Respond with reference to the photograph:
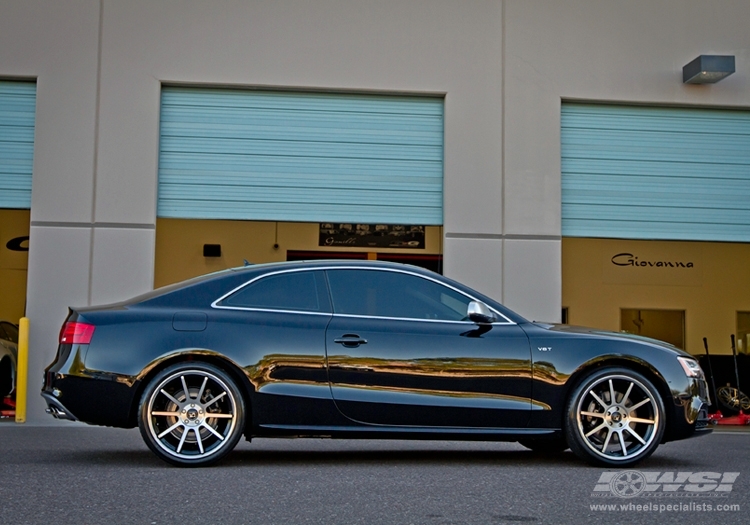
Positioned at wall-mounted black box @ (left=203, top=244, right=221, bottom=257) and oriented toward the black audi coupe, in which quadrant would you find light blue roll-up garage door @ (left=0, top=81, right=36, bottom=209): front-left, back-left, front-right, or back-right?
front-right

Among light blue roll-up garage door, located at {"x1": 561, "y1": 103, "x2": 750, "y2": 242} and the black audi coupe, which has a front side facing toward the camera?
the light blue roll-up garage door

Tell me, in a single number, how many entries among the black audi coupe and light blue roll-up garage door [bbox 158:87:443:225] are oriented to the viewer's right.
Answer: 1

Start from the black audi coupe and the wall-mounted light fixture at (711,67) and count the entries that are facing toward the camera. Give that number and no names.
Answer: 1

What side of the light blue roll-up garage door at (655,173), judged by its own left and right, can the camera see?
front

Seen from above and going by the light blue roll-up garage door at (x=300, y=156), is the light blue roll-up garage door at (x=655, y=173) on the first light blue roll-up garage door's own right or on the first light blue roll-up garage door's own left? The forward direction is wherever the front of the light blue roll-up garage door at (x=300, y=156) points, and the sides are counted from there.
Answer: on the first light blue roll-up garage door's own left

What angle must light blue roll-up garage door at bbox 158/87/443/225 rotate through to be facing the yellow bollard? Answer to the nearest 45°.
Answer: approximately 90° to its right

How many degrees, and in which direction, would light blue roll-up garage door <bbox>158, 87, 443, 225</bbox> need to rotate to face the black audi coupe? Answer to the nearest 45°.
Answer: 0° — it already faces it

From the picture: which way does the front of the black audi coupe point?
to the viewer's right

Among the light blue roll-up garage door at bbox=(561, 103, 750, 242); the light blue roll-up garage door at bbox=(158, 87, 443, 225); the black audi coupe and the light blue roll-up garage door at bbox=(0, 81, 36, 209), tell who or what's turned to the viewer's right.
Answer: the black audi coupe

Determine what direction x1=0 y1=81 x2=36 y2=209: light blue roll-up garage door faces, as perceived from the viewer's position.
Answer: facing the viewer
